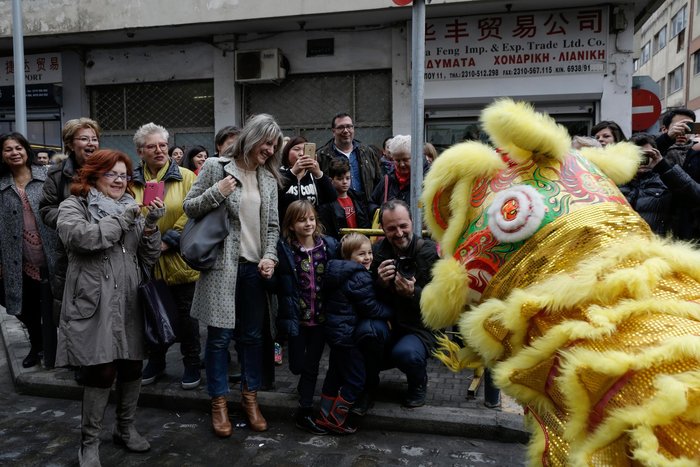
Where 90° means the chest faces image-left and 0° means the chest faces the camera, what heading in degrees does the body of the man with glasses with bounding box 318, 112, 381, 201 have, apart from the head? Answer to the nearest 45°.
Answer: approximately 0°

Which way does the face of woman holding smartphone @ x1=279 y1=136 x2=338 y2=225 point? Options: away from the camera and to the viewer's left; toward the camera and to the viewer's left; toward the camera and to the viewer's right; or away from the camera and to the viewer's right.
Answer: toward the camera and to the viewer's right

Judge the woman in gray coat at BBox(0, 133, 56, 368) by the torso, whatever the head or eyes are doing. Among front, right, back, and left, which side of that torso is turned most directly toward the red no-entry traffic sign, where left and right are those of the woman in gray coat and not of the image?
left

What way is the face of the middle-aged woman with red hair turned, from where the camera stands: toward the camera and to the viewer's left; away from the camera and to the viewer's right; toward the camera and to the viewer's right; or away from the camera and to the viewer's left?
toward the camera and to the viewer's right

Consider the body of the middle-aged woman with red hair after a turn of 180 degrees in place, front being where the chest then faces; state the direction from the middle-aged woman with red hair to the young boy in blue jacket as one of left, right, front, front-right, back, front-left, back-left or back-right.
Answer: back-right

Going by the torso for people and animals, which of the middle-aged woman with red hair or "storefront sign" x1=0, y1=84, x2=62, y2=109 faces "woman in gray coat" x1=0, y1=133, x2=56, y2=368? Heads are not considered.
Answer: the storefront sign

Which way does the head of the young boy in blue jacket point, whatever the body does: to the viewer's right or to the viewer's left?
to the viewer's right

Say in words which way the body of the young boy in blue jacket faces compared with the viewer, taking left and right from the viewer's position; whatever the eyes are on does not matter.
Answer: facing to the right of the viewer

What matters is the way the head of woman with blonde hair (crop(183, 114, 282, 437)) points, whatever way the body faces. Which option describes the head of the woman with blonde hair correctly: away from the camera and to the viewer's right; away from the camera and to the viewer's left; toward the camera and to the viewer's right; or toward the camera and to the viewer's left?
toward the camera and to the viewer's right

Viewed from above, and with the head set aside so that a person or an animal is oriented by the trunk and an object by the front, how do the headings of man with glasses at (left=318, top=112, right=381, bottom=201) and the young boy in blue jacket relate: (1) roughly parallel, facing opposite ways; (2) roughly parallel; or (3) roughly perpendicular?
roughly perpendicular

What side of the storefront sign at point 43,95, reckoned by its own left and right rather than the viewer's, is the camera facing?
front

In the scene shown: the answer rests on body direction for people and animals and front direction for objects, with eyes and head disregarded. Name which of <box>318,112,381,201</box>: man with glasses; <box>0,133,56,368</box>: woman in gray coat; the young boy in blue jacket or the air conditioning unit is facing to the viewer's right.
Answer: the young boy in blue jacket

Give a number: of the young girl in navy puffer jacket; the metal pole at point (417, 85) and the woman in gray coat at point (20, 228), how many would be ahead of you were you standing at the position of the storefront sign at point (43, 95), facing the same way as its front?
3

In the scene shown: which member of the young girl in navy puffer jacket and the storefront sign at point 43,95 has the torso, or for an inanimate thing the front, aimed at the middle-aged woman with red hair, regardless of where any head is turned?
the storefront sign

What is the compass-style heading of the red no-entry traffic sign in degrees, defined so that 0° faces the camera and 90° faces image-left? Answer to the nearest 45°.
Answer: approximately 0°

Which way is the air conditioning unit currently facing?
toward the camera
